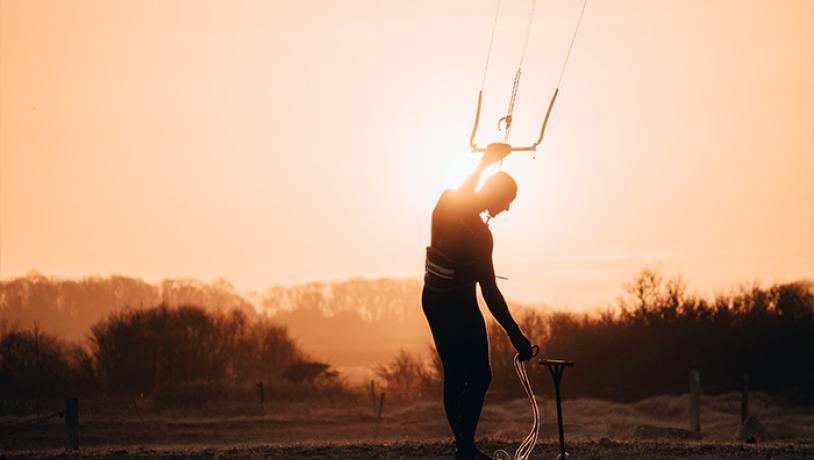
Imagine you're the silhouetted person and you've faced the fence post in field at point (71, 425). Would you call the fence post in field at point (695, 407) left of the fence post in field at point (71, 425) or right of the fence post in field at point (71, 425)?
right

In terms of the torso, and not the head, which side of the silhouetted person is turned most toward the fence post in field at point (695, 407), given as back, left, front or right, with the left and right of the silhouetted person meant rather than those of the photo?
left

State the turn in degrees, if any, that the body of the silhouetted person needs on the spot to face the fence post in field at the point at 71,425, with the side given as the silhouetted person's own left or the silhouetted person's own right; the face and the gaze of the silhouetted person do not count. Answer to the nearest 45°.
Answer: approximately 135° to the silhouetted person's own left

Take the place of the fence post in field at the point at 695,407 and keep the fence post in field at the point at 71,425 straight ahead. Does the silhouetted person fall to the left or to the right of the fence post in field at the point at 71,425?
left

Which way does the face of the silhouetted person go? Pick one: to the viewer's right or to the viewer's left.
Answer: to the viewer's right

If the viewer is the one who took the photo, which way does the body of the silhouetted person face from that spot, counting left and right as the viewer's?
facing to the right of the viewer
